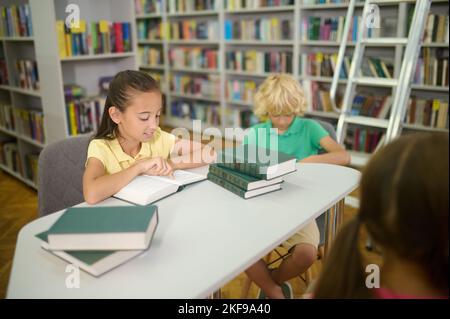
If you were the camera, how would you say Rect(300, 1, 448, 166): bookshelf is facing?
facing the viewer

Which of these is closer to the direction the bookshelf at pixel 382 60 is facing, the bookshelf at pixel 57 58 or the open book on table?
the open book on table

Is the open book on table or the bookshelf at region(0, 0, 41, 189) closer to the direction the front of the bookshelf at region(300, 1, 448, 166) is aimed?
the open book on table

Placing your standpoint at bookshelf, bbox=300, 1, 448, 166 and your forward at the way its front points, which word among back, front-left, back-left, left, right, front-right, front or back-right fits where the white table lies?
front

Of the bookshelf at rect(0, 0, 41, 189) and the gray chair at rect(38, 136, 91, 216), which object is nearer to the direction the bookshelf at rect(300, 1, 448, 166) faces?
the gray chair

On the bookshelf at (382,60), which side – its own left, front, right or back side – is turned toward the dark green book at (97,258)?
front

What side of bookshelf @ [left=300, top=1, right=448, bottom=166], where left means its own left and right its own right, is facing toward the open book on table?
front

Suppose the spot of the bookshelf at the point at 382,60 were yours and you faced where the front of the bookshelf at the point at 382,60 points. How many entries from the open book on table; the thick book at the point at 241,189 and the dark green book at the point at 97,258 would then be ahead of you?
3
